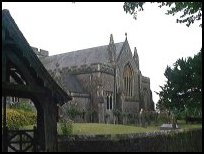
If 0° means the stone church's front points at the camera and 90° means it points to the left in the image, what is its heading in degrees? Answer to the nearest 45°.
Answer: approximately 315°

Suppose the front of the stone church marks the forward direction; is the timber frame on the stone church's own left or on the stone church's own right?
on the stone church's own right

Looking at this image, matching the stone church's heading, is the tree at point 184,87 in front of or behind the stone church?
in front

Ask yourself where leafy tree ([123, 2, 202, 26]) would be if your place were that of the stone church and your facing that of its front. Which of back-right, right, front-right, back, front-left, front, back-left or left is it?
front-right

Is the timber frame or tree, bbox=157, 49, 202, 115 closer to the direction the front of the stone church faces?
the tree
